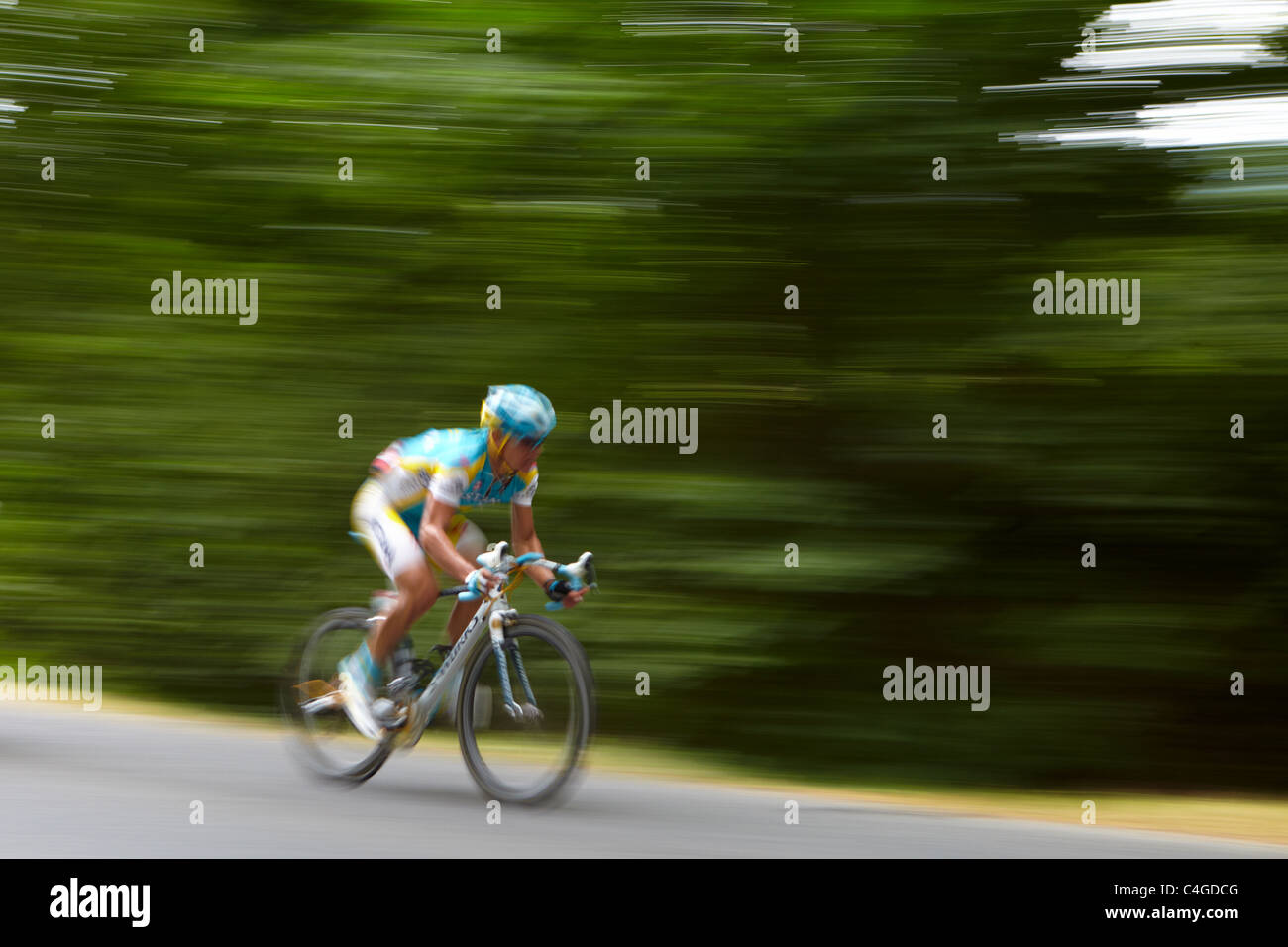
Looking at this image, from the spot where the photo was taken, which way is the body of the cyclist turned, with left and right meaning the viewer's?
facing the viewer and to the right of the viewer
